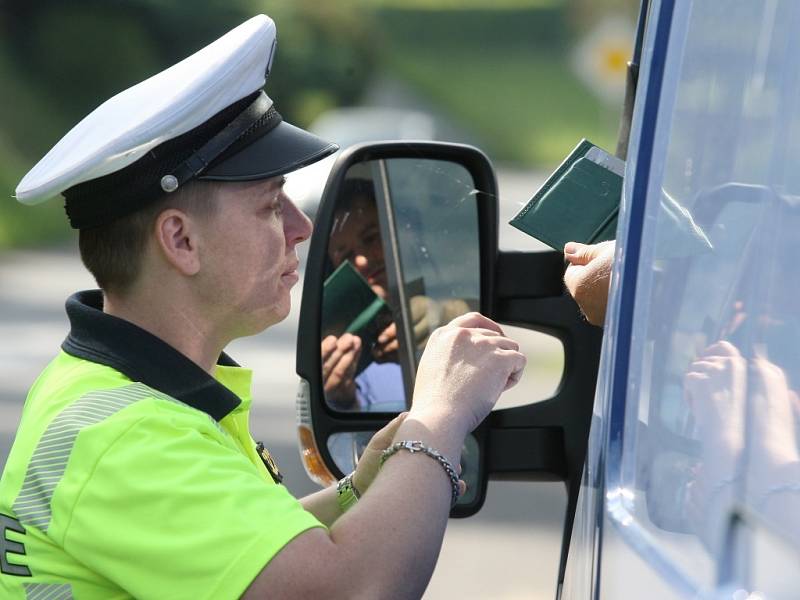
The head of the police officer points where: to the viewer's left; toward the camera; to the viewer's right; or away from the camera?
to the viewer's right

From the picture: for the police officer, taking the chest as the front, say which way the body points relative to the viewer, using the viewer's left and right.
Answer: facing to the right of the viewer
